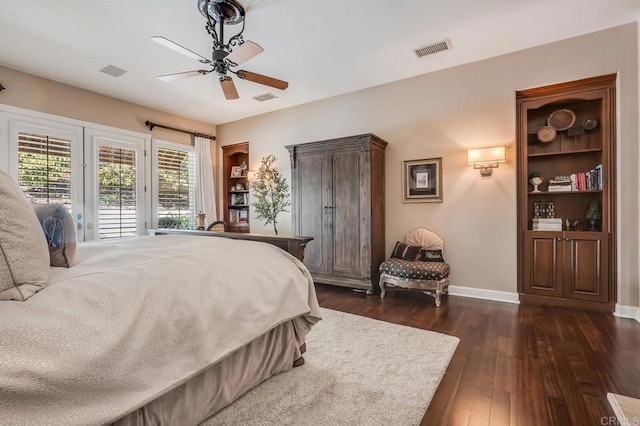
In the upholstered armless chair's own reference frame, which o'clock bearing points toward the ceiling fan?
The ceiling fan is roughly at 12 o'clock from the upholstered armless chair.

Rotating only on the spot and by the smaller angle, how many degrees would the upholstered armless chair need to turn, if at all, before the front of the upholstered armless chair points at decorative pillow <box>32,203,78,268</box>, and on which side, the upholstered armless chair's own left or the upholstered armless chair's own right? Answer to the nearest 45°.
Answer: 0° — it already faces it

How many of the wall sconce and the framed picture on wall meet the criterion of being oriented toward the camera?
2

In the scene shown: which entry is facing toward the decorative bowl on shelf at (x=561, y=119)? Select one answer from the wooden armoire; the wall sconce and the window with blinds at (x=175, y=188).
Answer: the window with blinds

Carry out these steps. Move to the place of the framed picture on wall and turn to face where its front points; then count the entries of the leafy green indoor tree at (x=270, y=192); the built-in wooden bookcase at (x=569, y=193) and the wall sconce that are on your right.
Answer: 1

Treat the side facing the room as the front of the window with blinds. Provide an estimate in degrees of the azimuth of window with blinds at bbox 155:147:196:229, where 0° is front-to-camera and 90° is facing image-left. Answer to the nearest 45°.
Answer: approximately 315°

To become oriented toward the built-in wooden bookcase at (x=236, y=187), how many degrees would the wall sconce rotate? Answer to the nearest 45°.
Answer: approximately 90° to its right

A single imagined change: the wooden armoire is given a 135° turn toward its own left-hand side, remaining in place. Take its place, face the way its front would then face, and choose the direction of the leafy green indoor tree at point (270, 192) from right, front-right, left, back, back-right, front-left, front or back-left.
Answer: back-left

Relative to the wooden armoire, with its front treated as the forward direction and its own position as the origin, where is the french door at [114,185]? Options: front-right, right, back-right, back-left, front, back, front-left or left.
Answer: front-right

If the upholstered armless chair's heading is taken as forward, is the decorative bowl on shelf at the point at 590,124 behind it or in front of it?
behind

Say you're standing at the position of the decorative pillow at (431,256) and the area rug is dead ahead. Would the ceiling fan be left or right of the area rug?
right

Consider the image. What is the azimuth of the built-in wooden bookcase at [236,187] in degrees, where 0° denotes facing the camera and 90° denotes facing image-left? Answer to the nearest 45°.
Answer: approximately 45°

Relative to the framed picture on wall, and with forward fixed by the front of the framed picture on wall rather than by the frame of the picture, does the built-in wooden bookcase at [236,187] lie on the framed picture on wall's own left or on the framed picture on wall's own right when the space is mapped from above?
on the framed picture on wall's own right

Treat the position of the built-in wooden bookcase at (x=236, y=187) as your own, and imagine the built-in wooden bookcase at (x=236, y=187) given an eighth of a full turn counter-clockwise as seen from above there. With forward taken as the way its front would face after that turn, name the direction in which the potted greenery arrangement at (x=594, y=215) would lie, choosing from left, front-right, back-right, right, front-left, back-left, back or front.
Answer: front-left
